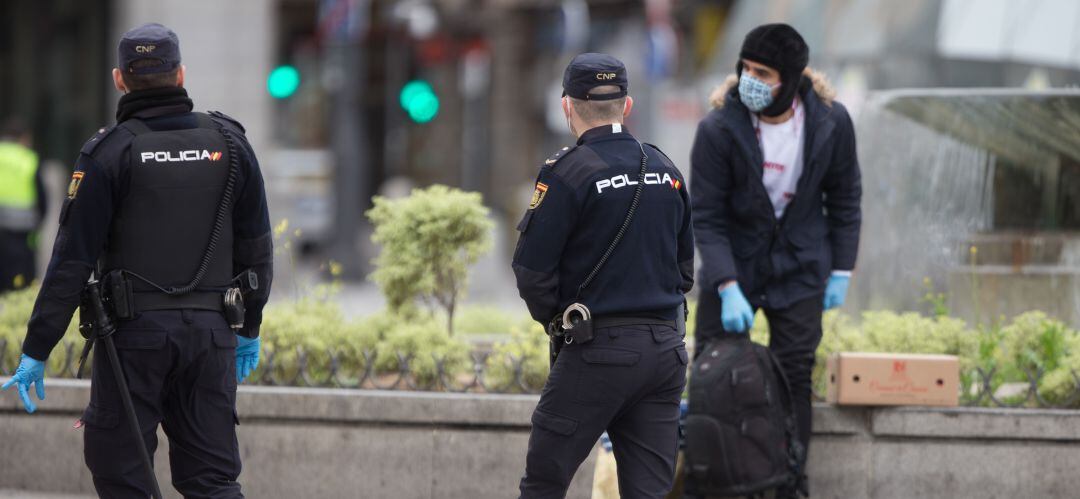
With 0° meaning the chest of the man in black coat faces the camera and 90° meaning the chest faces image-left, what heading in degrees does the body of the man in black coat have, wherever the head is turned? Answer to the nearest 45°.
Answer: approximately 0°

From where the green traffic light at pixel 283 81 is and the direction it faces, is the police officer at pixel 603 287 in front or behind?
in front

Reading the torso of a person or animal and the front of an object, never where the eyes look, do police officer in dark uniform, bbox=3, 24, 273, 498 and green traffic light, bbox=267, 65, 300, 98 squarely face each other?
yes

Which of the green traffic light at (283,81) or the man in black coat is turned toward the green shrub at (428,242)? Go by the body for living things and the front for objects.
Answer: the green traffic light

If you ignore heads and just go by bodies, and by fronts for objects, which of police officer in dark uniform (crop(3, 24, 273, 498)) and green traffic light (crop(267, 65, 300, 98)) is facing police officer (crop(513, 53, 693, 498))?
the green traffic light

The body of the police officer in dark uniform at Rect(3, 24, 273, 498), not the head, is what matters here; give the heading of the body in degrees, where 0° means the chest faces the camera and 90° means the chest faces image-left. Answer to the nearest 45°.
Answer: approximately 180°

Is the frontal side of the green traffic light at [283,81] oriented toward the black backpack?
yes

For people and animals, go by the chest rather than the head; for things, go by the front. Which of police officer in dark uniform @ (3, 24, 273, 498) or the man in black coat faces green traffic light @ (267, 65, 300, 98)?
the police officer in dark uniform

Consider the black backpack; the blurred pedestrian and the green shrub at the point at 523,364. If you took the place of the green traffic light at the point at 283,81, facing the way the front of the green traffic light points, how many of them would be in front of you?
3
